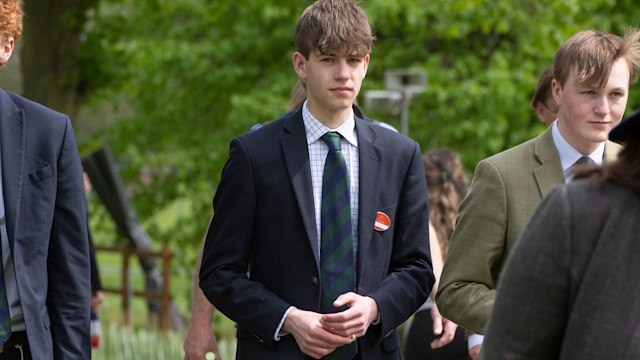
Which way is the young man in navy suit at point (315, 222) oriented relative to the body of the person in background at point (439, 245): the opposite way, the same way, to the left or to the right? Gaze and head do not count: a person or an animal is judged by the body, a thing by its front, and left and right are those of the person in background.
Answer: the opposite way

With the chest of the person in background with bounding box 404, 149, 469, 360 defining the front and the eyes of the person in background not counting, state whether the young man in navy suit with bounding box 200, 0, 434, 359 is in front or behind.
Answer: behind

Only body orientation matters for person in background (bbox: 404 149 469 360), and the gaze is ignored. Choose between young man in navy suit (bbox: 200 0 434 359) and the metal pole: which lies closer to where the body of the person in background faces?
the metal pole

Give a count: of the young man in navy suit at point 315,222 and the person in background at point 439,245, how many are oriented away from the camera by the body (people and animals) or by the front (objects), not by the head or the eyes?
1

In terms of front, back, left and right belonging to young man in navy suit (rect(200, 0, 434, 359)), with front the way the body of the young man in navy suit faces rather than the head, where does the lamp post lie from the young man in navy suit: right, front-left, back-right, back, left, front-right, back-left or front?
back

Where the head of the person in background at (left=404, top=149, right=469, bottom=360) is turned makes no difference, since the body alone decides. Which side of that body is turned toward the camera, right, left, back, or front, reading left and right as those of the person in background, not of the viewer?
back

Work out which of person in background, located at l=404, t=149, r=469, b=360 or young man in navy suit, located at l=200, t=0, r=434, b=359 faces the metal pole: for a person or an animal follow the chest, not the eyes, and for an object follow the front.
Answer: the person in background

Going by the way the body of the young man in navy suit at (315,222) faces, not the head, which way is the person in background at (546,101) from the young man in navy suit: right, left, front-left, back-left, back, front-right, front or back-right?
back-left

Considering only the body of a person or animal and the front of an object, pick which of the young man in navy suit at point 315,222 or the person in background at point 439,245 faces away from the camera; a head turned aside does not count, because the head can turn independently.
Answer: the person in background

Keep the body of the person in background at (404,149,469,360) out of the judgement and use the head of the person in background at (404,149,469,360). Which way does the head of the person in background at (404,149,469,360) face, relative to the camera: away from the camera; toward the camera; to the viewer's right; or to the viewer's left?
away from the camera

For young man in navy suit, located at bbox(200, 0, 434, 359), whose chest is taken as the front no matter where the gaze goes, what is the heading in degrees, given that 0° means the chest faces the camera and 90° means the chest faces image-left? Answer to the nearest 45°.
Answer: approximately 0°

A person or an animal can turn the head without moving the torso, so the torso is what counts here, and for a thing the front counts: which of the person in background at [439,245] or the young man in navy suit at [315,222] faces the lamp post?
the person in background
